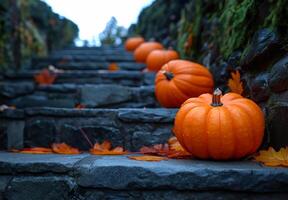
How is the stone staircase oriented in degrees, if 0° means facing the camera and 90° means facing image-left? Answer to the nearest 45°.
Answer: approximately 0°

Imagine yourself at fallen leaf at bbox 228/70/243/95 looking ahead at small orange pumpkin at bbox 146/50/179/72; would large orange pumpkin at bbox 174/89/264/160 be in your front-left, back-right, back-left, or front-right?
back-left
